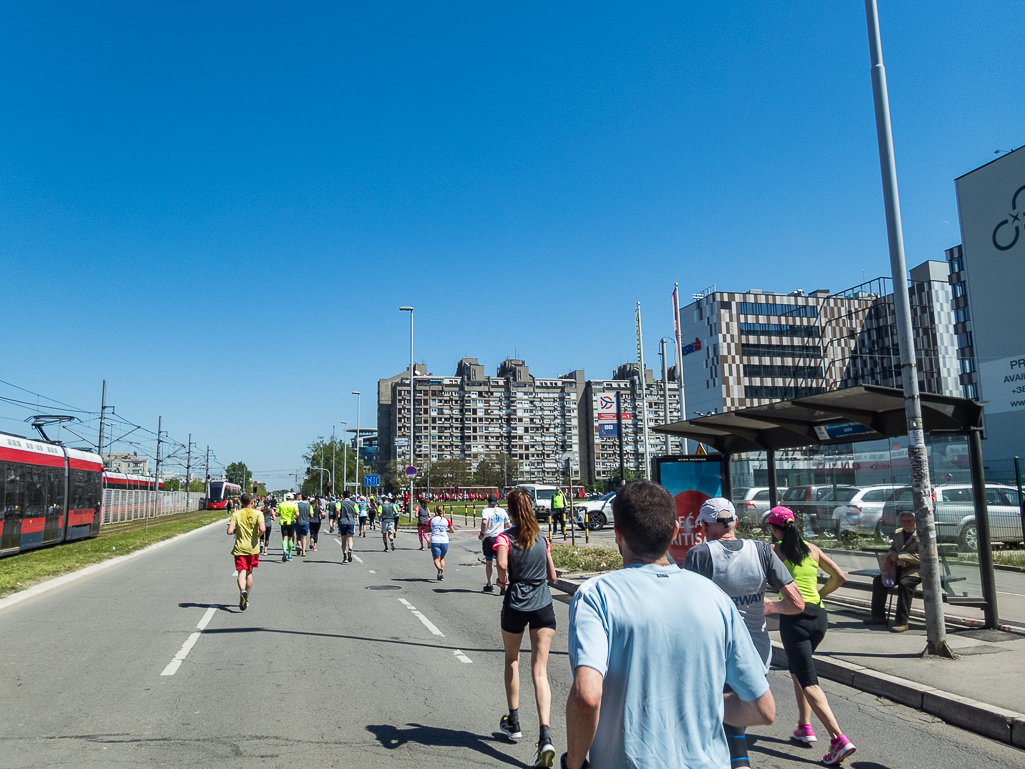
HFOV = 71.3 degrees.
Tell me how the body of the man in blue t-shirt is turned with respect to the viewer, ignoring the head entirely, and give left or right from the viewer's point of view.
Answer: facing away from the viewer

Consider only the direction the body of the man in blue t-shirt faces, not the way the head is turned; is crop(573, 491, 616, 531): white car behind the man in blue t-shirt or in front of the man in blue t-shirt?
in front

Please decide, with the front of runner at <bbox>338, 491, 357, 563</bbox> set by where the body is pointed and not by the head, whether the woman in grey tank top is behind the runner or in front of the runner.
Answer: behind

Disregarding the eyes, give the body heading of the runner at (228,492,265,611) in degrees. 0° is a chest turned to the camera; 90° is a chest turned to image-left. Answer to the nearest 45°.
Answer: approximately 180°

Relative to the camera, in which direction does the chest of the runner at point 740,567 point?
away from the camera

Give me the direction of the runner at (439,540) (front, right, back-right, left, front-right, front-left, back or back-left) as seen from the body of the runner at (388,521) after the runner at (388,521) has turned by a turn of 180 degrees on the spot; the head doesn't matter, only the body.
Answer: front

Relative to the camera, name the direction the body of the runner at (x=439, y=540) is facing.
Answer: away from the camera

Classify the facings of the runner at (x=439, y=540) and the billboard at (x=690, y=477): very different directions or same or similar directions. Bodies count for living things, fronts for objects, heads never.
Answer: very different directions

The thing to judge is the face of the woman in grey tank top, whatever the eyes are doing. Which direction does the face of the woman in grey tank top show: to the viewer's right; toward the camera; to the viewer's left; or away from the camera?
away from the camera

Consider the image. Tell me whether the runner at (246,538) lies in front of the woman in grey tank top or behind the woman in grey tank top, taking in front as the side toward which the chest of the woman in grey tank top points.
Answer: in front

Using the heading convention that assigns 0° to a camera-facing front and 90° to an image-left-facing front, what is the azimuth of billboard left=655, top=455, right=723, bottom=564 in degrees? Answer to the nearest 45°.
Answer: approximately 0°

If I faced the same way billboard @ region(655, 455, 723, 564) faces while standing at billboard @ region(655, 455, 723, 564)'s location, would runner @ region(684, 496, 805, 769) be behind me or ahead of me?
ahead

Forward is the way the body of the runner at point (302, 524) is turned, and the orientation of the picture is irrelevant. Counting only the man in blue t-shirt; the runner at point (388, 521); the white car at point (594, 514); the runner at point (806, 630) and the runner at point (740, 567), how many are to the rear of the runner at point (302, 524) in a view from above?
3

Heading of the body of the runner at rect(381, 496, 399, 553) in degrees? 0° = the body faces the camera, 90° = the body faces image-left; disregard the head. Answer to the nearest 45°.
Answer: approximately 180°

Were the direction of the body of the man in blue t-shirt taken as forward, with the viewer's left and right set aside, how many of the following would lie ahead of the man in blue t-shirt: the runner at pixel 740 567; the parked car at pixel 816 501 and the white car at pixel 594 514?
3

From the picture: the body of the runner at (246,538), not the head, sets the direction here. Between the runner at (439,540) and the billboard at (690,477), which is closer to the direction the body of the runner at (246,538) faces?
the runner

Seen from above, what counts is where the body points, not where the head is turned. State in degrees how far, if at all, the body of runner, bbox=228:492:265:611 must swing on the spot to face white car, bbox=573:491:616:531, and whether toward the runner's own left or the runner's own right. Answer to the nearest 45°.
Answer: approximately 45° to the runner's own right

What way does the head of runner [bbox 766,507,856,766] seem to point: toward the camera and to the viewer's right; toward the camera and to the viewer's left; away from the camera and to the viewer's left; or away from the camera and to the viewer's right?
away from the camera and to the viewer's left
